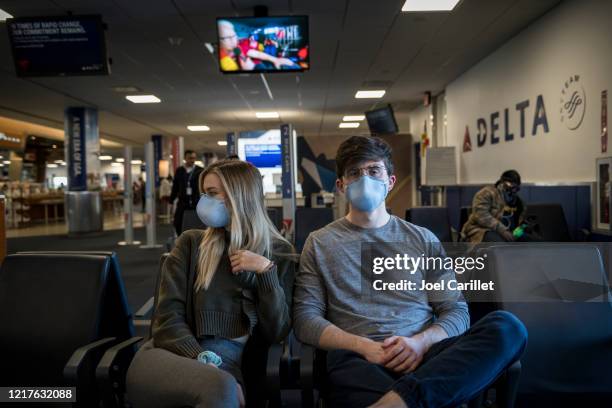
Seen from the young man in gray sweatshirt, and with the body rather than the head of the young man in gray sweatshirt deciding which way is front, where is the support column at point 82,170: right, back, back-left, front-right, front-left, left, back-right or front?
back-right

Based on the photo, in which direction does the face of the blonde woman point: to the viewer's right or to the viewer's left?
to the viewer's left

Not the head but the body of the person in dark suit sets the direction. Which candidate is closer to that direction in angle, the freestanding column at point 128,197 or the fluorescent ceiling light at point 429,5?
the fluorescent ceiling light

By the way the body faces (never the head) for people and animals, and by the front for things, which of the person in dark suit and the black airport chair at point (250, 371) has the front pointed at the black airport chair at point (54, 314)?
the person in dark suit

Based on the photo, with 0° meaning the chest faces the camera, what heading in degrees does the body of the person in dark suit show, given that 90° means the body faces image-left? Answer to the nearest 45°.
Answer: approximately 0°
